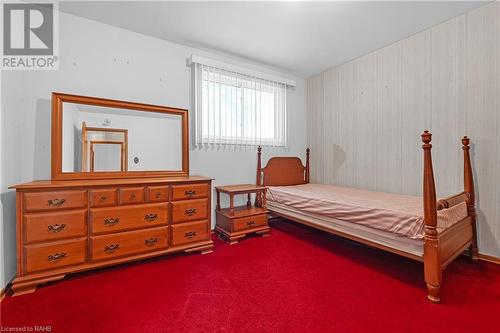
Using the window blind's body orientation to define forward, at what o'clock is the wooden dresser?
The wooden dresser is roughly at 3 o'clock from the window blind.

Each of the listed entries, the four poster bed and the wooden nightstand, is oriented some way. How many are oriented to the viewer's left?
0

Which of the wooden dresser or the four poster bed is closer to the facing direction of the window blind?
the four poster bed

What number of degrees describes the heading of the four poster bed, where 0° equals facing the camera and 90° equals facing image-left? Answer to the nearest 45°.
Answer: approximately 315°

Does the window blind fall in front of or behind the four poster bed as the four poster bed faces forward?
behind

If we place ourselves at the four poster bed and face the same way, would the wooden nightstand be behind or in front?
behind

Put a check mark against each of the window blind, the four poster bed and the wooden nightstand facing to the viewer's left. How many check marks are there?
0

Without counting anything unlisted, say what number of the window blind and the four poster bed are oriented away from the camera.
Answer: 0

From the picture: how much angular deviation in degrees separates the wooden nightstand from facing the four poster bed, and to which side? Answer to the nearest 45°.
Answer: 0° — it already faces it

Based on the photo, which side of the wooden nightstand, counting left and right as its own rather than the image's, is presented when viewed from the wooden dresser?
right

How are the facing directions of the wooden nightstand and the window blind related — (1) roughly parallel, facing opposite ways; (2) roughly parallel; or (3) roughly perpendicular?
roughly parallel

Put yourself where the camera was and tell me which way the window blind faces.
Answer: facing the viewer and to the right of the viewer

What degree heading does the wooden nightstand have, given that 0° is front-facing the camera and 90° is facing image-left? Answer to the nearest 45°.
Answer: approximately 315°

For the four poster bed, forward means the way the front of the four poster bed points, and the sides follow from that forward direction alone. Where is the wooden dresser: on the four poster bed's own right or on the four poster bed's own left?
on the four poster bed's own right
